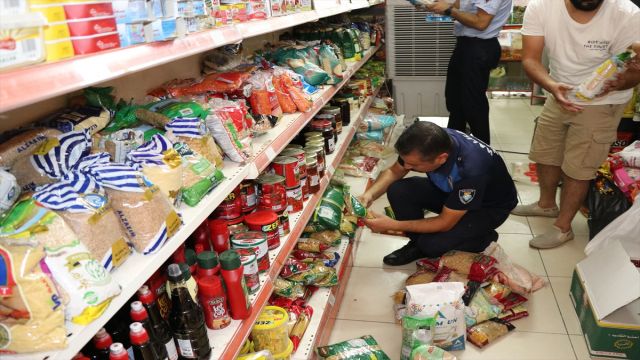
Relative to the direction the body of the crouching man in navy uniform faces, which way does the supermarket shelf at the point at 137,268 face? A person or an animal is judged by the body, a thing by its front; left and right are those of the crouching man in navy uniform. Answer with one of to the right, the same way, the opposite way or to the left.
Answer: the opposite way

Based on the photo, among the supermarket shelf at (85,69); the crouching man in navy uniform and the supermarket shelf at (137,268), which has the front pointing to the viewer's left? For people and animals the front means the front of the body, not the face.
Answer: the crouching man in navy uniform

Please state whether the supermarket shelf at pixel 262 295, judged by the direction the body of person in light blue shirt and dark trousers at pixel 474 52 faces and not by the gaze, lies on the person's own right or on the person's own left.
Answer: on the person's own left

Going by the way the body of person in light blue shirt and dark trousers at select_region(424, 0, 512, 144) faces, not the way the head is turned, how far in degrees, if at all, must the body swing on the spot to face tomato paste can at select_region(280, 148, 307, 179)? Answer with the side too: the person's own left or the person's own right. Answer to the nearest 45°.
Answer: approximately 90° to the person's own left

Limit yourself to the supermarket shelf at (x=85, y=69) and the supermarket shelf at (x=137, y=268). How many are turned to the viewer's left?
0

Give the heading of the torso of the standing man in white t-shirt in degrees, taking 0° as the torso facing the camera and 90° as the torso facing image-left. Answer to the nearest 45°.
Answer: approximately 45°

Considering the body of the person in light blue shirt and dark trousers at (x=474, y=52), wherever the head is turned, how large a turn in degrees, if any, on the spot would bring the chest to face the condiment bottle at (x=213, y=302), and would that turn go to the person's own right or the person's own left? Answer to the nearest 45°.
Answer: approximately 90° to the person's own left

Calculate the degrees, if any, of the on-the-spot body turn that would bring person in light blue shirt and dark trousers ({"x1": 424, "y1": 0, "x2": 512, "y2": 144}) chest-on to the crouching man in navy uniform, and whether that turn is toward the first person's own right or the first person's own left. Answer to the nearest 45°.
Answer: approximately 90° to the first person's own left
